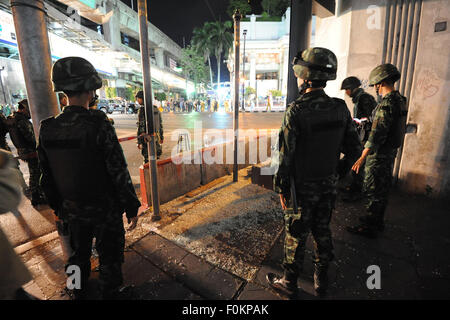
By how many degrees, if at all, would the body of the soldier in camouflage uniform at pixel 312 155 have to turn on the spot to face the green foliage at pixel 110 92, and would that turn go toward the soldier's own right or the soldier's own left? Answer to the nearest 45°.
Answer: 0° — they already face it

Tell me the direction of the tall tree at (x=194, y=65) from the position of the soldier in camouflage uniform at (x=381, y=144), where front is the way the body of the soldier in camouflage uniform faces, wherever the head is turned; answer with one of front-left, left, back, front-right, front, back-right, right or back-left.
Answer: front-right

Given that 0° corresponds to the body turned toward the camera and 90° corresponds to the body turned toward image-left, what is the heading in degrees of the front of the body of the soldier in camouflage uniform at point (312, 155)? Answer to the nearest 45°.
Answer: approximately 135°

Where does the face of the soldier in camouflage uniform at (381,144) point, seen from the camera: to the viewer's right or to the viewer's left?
to the viewer's left

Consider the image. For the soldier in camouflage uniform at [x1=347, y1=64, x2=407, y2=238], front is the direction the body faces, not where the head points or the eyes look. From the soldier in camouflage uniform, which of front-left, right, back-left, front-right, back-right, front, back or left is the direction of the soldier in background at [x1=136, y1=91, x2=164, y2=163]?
front

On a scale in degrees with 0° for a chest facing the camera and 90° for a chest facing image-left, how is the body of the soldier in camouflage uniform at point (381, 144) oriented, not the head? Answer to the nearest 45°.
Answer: approximately 90°

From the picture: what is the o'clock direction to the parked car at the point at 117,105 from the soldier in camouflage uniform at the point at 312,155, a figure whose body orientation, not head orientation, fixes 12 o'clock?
The parked car is roughly at 12 o'clock from the soldier in camouflage uniform.
